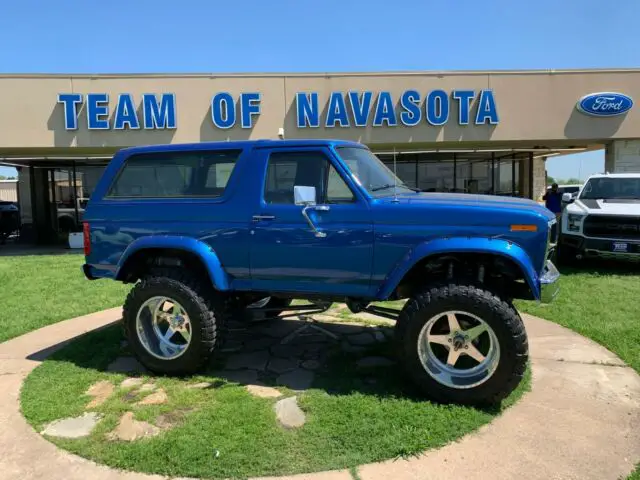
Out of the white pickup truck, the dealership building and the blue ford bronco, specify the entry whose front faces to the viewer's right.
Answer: the blue ford bronco

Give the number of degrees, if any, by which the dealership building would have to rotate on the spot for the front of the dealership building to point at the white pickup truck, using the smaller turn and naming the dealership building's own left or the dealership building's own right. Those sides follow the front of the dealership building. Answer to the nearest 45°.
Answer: approximately 45° to the dealership building's own left

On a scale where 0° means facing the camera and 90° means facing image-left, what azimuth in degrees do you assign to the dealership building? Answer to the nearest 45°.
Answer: approximately 0°

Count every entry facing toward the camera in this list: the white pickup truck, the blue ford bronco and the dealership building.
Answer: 2

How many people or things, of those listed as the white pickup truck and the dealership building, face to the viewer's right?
0

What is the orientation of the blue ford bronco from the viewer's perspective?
to the viewer's right

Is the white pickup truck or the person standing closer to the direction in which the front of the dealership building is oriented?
the white pickup truck

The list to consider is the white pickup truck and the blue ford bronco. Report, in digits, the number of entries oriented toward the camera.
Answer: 1

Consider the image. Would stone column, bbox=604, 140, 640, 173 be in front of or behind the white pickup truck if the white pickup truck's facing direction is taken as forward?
behind

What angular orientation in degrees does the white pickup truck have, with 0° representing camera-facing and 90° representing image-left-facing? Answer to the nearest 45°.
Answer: approximately 0°

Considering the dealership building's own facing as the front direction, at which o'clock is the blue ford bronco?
The blue ford bronco is roughly at 12 o'clock from the dealership building.
